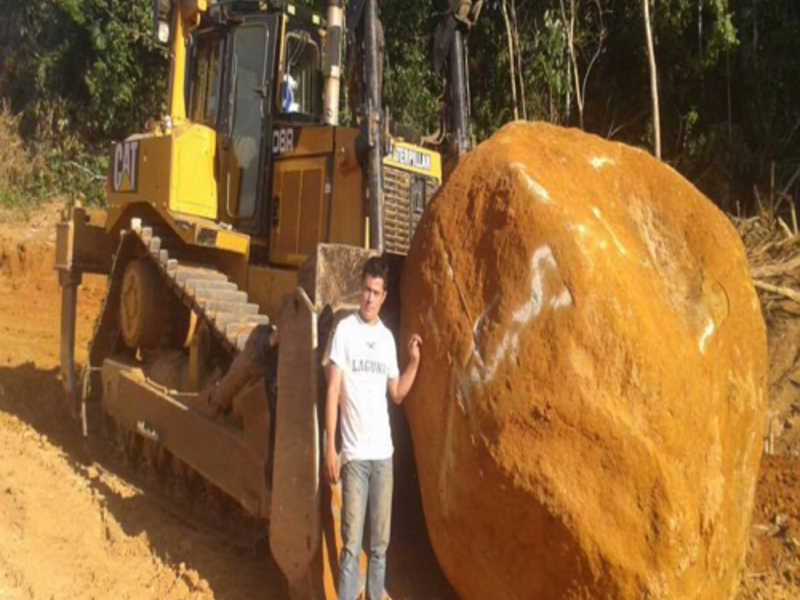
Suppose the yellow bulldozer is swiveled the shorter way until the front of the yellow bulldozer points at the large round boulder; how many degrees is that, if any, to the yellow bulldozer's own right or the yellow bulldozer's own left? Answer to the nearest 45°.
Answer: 0° — it already faces it

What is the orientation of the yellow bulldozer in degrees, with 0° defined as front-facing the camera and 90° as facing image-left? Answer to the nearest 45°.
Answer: approximately 315°

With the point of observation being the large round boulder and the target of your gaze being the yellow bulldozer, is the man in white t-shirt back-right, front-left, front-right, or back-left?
front-left

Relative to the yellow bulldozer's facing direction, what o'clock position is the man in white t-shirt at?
The man in white t-shirt is roughly at 1 o'clock from the yellow bulldozer.

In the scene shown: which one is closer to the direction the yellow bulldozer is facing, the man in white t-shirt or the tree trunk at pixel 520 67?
the man in white t-shirt

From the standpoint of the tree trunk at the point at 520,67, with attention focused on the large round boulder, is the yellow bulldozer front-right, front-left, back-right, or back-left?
front-right

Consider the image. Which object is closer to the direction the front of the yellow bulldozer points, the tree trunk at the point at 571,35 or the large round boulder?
the large round boulder

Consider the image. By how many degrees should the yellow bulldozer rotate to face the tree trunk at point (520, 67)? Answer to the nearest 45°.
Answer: approximately 90° to its left

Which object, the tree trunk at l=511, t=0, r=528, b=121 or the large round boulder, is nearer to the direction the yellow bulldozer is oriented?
the large round boulder

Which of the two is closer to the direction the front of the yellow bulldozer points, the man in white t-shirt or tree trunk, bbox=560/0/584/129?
the man in white t-shirt

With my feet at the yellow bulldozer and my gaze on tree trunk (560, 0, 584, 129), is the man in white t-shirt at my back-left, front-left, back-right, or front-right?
back-right

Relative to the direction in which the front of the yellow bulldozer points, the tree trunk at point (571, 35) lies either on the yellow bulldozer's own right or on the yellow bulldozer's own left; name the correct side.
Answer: on the yellow bulldozer's own left

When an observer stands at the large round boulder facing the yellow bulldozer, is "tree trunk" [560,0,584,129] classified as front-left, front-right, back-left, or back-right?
front-right
